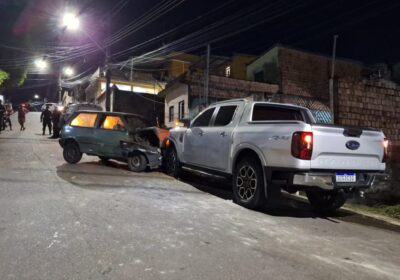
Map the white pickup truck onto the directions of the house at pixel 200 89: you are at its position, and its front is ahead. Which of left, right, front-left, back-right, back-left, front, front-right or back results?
front-left

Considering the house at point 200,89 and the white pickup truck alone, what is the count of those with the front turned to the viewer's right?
0

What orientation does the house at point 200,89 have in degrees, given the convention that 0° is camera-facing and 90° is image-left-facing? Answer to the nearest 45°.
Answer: approximately 45°

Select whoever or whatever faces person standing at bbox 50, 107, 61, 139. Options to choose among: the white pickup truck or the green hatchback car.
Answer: the white pickup truck

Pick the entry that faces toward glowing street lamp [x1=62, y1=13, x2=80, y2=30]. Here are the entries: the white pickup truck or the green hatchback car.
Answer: the white pickup truck

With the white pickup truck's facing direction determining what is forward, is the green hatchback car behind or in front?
in front

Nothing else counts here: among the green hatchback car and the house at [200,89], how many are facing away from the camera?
0

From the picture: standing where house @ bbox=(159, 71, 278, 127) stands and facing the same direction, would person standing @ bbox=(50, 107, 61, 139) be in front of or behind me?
in front

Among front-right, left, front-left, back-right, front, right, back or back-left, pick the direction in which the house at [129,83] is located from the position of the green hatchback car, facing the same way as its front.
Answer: back-left

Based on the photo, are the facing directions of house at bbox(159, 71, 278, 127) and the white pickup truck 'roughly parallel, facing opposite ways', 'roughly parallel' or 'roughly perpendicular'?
roughly perpendicular

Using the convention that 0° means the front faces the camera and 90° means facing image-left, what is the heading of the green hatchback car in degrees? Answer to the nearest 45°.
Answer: approximately 315°

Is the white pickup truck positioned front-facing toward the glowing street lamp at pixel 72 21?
yes

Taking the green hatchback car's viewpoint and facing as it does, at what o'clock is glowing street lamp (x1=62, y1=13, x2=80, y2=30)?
The glowing street lamp is roughly at 7 o'clock from the green hatchback car.

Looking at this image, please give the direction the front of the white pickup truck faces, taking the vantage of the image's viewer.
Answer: facing away from the viewer and to the left of the viewer

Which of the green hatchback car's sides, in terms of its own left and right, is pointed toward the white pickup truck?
front
